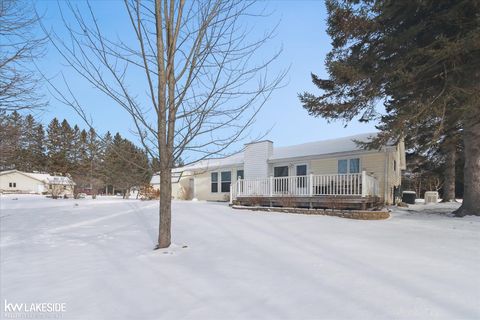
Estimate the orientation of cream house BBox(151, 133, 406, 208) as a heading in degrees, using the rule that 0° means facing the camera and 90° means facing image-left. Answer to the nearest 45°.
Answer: approximately 45°

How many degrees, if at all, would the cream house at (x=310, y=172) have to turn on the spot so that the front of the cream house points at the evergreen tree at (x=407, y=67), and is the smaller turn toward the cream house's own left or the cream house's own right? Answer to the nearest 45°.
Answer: approximately 45° to the cream house's own left
